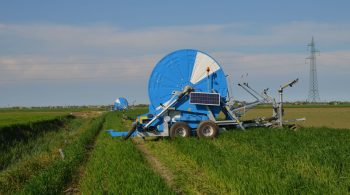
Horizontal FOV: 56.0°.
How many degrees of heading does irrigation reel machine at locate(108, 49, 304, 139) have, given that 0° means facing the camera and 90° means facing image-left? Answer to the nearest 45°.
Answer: approximately 90°
